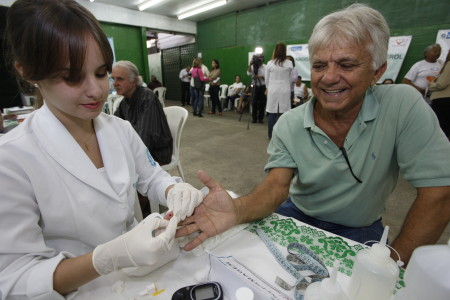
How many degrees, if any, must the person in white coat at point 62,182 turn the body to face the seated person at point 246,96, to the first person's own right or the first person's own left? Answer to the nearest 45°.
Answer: approximately 90° to the first person's own left

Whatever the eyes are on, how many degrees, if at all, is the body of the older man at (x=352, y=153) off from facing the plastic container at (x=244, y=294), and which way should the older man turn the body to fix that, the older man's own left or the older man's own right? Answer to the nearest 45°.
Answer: approximately 45° to the older man's own left

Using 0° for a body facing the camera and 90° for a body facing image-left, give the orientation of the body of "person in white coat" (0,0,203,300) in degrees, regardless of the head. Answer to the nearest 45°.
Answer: approximately 315°

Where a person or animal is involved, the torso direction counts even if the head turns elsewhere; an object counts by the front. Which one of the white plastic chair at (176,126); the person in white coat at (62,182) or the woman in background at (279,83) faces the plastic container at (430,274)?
the person in white coat

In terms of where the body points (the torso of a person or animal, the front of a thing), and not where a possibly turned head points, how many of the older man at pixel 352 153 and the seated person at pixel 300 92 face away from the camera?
0

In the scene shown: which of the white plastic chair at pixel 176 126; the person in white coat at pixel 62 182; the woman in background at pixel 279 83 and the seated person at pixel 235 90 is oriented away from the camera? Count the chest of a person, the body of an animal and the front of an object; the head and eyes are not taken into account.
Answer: the woman in background

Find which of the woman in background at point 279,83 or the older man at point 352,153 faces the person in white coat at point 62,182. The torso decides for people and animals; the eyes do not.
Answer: the older man

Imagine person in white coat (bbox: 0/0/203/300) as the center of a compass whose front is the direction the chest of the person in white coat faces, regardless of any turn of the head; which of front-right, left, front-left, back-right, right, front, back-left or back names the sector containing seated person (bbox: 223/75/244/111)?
left

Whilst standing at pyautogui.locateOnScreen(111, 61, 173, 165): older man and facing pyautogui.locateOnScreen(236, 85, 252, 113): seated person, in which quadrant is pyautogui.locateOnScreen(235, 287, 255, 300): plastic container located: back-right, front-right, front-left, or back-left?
back-right

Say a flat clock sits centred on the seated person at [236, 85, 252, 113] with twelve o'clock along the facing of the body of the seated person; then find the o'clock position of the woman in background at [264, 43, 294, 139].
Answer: The woman in background is roughly at 10 o'clock from the seated person.

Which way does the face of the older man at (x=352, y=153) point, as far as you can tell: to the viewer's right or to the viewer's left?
to the viewer's left

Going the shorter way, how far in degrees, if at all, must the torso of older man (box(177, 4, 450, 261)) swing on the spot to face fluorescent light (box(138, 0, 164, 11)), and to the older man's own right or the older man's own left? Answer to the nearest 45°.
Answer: approximately 90° to the older man's own right

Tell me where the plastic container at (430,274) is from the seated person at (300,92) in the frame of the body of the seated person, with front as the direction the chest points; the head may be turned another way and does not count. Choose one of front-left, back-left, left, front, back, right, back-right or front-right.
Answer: front-left
